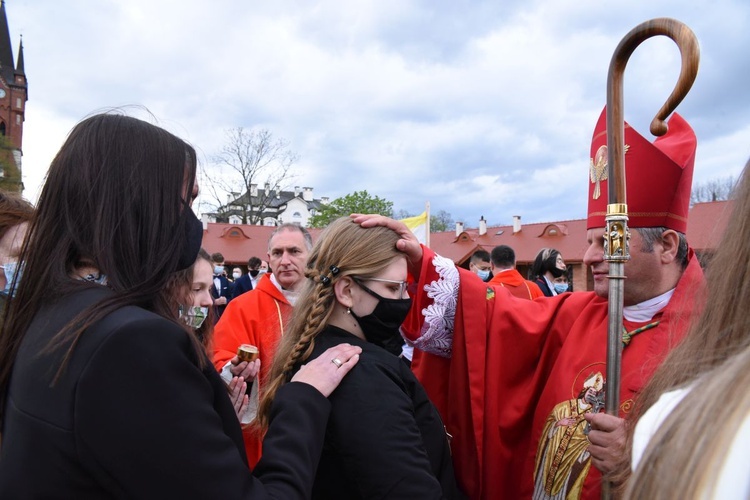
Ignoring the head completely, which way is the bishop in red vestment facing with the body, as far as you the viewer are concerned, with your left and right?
facing the viewer and to the left of the viewer

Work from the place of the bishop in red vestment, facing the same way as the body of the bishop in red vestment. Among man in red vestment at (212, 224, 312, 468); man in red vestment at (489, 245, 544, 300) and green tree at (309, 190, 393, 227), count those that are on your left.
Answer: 0

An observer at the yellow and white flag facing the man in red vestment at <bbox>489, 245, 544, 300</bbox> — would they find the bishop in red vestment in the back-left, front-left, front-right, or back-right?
front-right

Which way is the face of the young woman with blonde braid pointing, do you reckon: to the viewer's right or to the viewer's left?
to the viewer's right

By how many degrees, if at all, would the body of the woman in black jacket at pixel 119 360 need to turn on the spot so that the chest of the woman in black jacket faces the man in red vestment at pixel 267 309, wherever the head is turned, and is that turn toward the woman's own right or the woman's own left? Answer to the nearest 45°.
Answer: approximately 45° to the woman's own left

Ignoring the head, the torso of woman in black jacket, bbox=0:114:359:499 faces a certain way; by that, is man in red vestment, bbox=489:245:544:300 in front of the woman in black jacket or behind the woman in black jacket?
in front

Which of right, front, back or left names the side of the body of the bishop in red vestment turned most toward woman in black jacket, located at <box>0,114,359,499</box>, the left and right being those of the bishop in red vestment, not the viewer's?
front

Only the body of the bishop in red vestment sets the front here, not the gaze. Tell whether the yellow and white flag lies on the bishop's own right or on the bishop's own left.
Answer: on the bishop's own right

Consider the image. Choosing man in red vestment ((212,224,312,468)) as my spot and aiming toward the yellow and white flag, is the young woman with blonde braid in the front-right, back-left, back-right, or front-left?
back-right

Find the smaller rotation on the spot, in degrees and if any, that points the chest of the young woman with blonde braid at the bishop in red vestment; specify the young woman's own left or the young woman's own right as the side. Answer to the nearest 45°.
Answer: approximately 45° to the young woman's own left

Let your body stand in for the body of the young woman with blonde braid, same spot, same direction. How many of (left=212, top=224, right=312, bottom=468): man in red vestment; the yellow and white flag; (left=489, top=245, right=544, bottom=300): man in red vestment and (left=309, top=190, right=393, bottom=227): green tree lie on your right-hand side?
0

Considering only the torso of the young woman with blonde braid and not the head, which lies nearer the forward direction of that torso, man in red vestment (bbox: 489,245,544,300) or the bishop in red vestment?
the bishop in red vestment

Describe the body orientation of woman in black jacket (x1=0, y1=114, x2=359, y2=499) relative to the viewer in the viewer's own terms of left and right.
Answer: facing away from the viewer and to the right of the viewer

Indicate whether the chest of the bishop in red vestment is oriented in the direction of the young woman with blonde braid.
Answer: yes

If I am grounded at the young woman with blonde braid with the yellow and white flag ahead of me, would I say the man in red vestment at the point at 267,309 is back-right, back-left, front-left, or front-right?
front-left

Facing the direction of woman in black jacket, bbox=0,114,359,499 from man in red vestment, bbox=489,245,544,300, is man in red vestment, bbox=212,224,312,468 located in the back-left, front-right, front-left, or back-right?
front-right

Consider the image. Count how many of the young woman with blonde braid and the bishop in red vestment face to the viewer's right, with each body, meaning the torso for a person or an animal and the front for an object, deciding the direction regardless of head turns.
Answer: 1

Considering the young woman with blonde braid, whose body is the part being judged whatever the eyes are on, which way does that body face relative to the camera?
to the viewer's right

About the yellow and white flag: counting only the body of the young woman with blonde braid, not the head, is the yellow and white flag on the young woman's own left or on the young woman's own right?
on the young woman's own left

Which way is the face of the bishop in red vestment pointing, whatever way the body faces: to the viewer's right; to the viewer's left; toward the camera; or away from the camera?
to the viewer's left

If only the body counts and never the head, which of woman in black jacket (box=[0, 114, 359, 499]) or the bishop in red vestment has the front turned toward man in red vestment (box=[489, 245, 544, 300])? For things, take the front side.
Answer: the woman in black jacket

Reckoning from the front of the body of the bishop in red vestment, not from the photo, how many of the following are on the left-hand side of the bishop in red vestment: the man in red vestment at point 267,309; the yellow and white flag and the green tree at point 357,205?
0

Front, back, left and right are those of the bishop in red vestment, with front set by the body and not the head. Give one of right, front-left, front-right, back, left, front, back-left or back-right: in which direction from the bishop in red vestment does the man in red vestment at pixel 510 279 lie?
back-right
